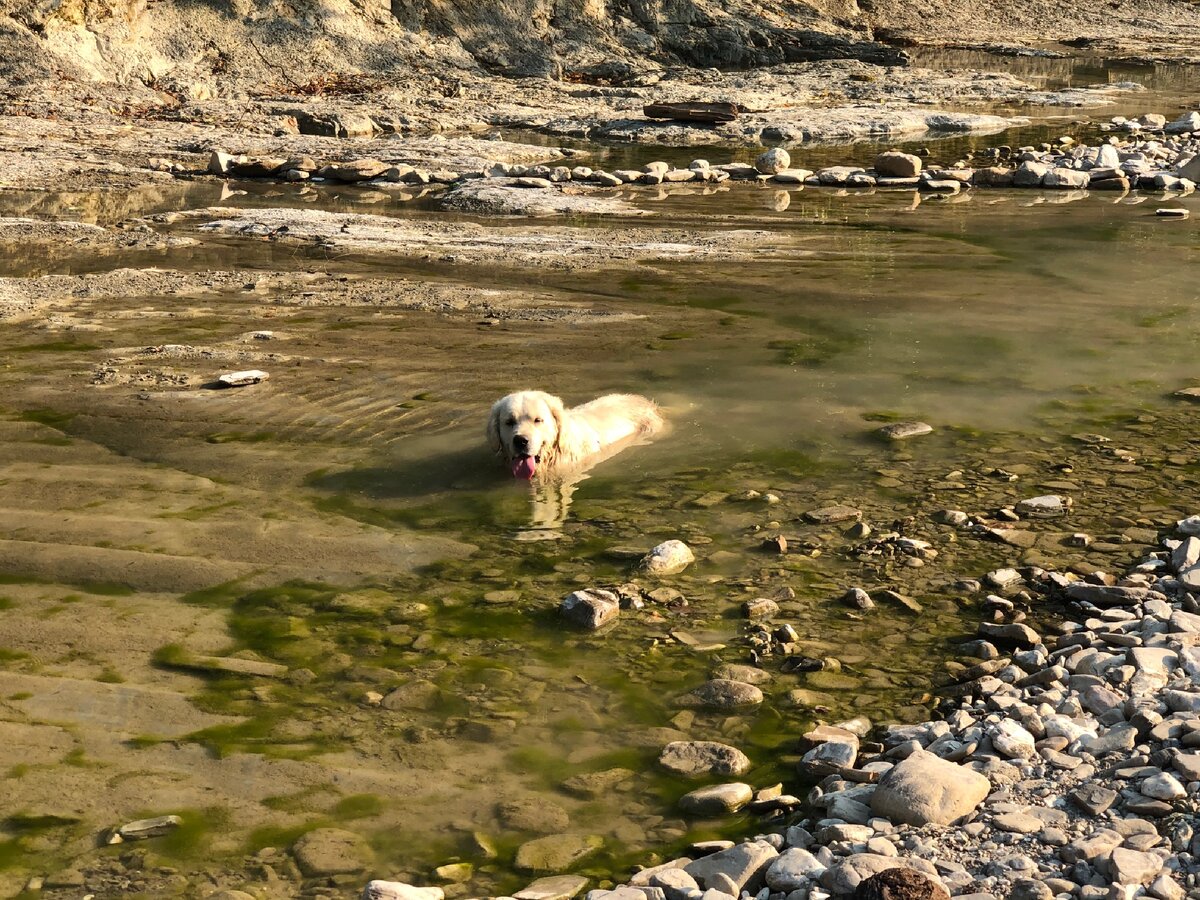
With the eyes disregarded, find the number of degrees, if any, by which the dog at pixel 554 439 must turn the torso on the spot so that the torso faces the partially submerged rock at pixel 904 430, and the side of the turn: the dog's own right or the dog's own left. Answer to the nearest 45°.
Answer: approximately 135° to the dog's own left

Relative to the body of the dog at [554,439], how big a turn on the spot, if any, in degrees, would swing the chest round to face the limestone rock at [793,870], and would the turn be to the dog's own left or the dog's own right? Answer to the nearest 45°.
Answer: approximately 45° to the dog's own left

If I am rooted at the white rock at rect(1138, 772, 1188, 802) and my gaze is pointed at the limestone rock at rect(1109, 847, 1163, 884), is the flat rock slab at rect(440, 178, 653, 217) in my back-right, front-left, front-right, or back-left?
back-right

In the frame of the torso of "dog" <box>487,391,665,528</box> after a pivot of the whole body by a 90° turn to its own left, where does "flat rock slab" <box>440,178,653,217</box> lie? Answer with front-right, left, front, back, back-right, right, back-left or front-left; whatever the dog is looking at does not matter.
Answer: back-left

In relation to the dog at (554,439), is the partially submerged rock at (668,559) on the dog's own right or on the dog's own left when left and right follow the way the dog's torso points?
on the dog's own left

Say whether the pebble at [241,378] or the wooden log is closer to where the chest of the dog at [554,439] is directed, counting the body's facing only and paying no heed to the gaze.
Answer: the pebble

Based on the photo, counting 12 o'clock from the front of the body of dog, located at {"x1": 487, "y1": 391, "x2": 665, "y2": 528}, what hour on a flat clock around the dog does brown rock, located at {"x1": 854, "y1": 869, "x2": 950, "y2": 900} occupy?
The brown rock is roughly at 10 o'clock from the dog.

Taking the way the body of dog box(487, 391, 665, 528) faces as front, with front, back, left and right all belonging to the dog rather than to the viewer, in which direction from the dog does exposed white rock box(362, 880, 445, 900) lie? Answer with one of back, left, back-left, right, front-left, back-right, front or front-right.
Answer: front-left

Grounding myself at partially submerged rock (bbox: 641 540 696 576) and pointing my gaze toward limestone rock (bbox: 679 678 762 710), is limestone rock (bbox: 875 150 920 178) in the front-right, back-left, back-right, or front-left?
back-left

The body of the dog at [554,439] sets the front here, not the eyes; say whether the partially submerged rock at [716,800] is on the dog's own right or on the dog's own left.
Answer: on the dog's own left

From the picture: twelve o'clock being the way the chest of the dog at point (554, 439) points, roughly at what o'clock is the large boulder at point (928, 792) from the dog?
The large boulder is roughly at 10 o'clock from the dog.

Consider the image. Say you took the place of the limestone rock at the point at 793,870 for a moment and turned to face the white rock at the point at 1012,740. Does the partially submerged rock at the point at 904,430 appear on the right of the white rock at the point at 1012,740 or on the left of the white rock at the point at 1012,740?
left

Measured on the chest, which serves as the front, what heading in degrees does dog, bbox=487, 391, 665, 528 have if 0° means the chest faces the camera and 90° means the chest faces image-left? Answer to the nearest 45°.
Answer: approximately 45°

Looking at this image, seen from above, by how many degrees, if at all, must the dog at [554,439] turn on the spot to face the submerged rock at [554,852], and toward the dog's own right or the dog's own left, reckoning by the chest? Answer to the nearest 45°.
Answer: approximately 45° to the dog's own left

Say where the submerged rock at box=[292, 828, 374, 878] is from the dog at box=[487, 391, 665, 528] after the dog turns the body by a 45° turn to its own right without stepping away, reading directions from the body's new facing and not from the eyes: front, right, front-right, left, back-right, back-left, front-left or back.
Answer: left

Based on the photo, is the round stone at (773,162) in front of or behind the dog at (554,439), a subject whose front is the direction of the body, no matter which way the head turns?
behind
